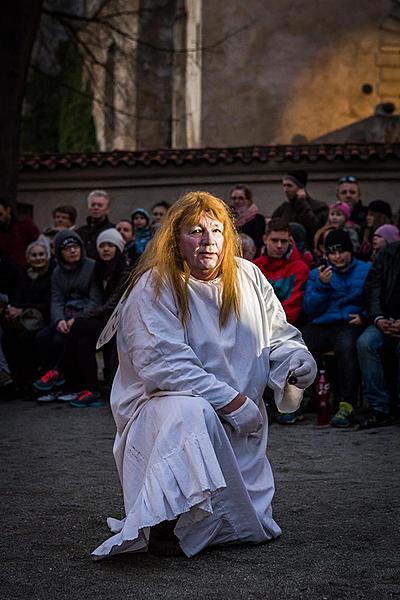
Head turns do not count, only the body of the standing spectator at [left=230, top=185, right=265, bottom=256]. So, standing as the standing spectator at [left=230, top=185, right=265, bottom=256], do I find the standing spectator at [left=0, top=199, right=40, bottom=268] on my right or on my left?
on my right

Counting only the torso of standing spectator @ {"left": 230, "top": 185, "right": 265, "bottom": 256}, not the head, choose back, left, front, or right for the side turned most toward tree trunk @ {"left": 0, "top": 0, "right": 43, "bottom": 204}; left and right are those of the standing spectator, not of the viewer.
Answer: right

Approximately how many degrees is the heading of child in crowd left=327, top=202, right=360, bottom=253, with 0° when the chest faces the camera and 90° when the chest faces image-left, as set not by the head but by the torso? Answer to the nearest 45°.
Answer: approximately 45°

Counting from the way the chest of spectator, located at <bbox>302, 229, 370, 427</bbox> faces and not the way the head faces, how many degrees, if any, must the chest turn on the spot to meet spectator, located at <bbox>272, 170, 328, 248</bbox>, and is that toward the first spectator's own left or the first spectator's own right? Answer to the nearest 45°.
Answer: approximately 180°
